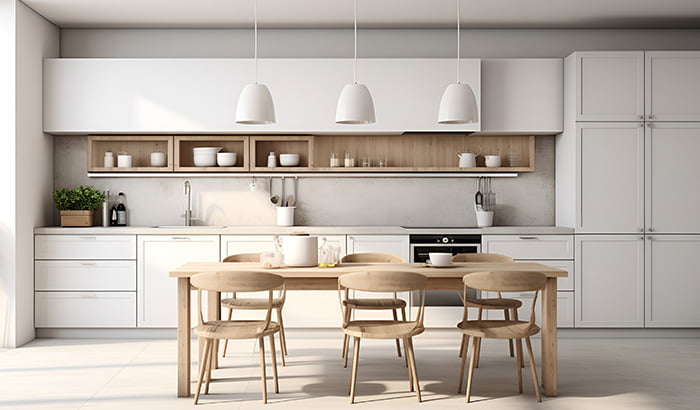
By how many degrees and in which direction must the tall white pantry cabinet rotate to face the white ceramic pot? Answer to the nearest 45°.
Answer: approximately 45° to its right

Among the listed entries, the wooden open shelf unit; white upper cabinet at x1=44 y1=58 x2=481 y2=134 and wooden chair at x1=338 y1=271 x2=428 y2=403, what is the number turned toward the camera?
2

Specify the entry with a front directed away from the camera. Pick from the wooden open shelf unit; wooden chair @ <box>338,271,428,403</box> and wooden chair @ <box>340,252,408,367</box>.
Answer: wooden chair @ <box>338,271,428,403</box>

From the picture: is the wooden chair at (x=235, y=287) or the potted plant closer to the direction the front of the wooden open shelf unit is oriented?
the wooden chair

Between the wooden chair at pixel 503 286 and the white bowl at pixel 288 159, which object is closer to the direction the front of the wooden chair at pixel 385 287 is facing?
the white bowl

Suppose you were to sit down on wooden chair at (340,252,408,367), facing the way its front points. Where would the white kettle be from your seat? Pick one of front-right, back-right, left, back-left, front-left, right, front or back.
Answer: back-left

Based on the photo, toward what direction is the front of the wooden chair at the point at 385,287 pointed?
away from the camera
